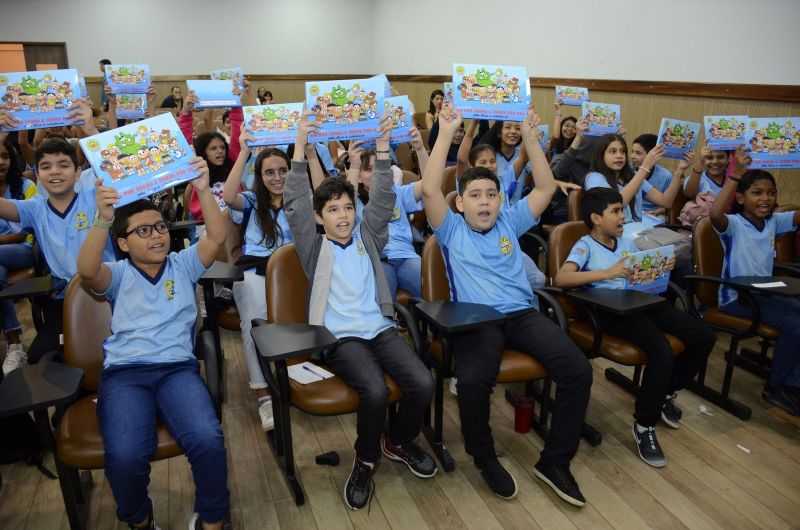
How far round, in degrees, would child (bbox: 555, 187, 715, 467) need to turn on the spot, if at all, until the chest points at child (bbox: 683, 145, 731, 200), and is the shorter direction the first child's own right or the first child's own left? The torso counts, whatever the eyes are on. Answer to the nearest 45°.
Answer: approximately 135° to the first child's own left

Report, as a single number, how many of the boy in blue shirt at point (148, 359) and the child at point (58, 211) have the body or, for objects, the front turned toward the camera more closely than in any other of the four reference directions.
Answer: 2

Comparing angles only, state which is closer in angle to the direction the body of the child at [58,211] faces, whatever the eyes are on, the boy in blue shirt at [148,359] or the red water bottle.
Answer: the boy in blue shirt

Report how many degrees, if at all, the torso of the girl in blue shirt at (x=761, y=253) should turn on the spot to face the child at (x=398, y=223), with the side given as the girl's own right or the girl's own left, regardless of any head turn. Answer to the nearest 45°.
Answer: approximately 90° to the girl's own right

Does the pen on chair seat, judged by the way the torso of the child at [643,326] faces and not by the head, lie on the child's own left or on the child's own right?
on the child's own right

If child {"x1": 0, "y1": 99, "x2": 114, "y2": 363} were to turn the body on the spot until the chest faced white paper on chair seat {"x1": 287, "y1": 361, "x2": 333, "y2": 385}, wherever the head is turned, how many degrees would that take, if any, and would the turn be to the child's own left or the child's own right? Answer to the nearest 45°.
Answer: approximately 45° to the child's own left

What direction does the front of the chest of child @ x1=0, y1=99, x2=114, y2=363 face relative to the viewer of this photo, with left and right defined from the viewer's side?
facing the viewer

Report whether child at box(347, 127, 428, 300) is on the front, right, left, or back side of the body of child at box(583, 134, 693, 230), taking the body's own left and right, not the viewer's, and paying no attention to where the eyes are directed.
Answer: right

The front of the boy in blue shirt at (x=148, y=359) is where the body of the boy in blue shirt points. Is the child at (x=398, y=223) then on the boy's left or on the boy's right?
on the boy's left

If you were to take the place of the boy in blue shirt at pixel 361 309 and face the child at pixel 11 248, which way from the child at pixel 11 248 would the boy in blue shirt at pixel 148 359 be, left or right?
left
